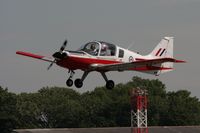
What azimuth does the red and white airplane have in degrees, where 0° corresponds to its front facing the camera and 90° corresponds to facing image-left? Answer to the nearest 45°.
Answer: approximately 45°
